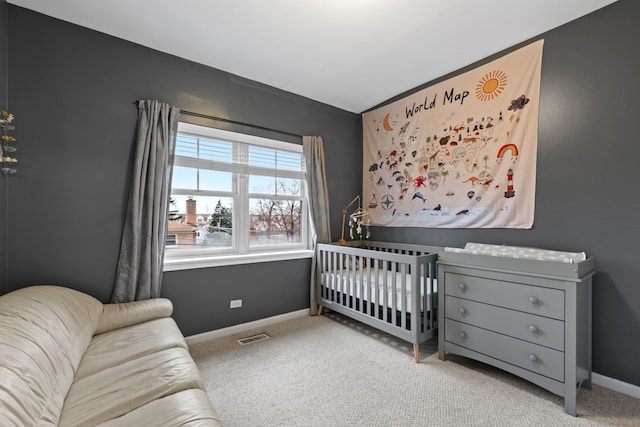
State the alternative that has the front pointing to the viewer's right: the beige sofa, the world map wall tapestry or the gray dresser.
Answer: the beige sofa

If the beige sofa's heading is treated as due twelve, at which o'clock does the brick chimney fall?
The brick chimney is roughly at 10 o'clock from the beige sofa.

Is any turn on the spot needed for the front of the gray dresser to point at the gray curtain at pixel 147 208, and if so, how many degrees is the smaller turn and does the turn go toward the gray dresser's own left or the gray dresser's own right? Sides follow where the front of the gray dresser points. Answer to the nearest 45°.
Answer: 0° — it already faces it

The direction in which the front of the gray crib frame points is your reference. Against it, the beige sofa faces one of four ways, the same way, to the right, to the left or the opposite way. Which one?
the opposite way

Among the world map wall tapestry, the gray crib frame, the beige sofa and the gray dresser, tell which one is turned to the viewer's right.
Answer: the beige sofa

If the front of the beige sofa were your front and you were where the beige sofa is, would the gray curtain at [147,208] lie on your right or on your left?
on your left

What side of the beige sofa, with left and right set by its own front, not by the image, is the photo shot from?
right

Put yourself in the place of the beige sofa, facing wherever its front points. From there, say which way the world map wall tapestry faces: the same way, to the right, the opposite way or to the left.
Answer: the opposite way

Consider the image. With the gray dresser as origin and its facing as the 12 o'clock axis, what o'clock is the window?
The window is roughly at 1 o'clock from the gray dresser.
